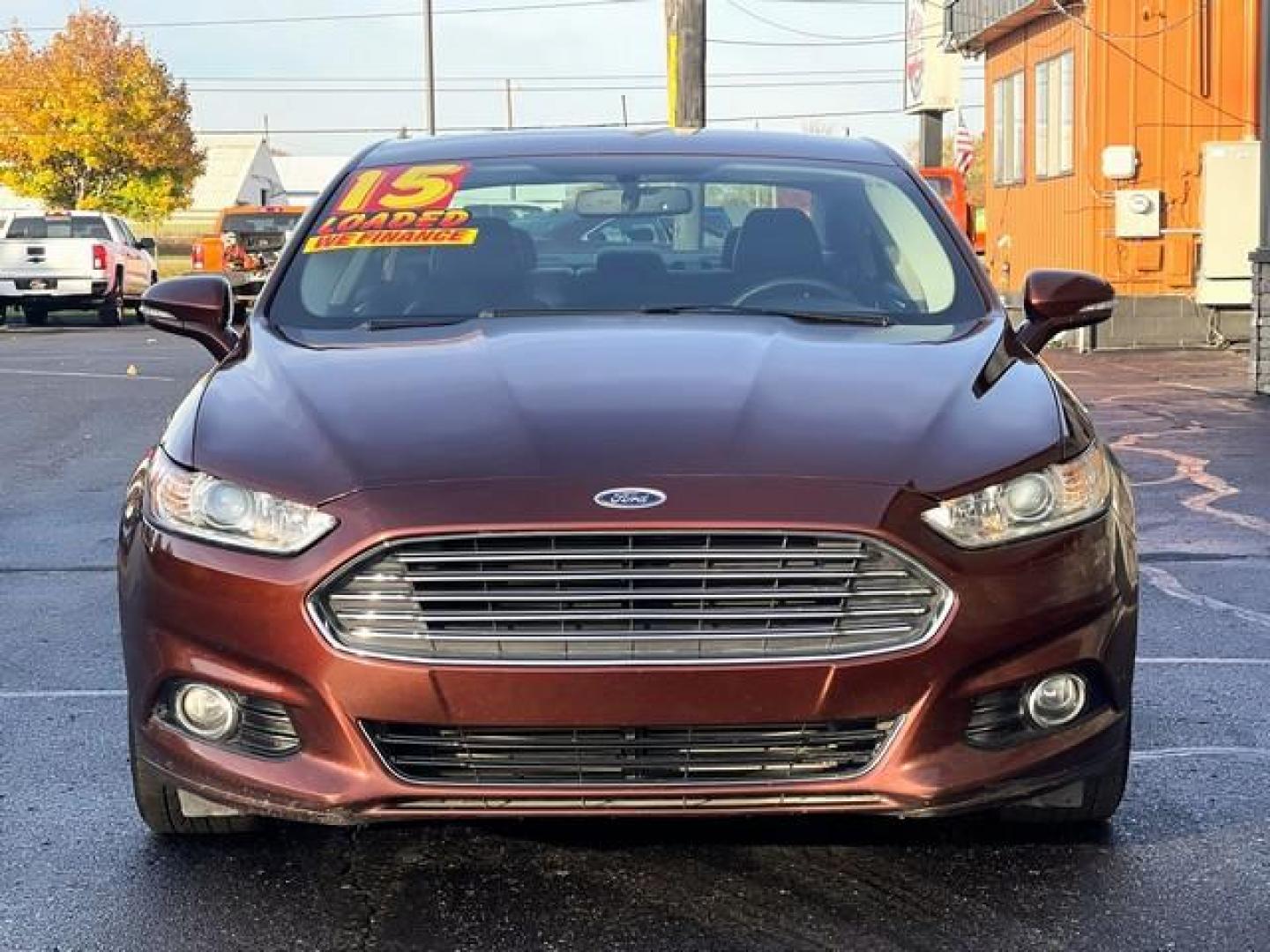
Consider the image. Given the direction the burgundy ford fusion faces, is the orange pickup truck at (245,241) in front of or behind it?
behind

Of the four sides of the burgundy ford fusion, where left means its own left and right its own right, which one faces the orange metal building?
back

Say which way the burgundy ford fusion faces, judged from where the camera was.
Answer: facing the viewer

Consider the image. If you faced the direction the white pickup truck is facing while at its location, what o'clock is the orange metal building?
The orange metal building is roughly at 3 o'clock from the white pickup truck.

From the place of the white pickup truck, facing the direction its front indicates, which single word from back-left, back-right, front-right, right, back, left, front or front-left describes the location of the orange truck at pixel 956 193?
right

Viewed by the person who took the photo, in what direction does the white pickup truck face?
facing away from the viewer and to the right of the viewer

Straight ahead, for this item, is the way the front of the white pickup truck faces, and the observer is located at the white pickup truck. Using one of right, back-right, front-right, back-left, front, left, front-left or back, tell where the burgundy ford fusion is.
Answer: back-right

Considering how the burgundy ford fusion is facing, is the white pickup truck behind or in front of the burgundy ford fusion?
behind

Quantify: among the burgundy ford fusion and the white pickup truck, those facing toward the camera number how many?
1

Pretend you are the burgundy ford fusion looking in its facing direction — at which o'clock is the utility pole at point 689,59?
The utility pole is roughly at 6 o'clock from the burgundy ford fusion.
